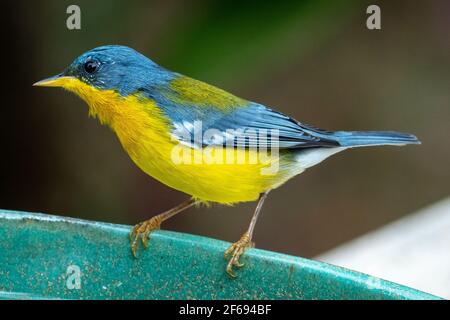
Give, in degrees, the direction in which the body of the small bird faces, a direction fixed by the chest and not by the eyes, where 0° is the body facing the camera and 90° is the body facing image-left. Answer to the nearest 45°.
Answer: approximately 90°
